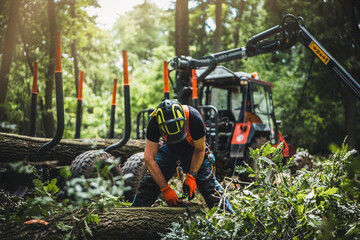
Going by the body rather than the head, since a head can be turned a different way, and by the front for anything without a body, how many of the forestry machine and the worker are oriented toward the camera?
1

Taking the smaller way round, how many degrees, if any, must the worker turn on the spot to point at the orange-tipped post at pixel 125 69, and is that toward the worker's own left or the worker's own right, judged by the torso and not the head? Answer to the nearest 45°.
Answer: approximately 135° to the worker's own right

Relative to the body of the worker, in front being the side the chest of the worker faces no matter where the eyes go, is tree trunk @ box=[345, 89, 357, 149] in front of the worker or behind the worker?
behind

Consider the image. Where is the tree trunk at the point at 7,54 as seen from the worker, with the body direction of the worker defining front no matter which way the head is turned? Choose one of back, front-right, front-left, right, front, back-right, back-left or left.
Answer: back-right

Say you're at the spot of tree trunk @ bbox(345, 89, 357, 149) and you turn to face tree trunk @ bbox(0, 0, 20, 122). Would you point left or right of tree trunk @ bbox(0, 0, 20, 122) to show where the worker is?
left

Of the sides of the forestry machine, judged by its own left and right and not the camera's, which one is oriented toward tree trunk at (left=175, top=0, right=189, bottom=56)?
left

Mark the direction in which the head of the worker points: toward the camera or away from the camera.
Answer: toward the camera

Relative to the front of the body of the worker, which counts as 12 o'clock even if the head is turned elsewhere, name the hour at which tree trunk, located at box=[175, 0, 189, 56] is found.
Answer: The tree trunk is roughly at 6 o'clock from the worker.

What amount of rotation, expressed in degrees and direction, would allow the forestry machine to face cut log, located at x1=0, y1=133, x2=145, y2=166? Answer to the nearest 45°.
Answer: approximately 180°

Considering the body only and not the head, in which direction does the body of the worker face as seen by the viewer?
toward the camera
